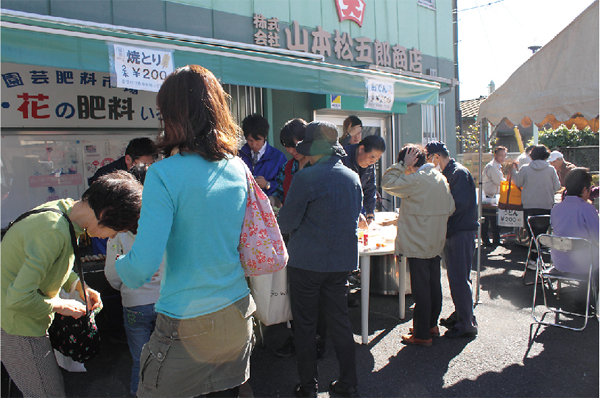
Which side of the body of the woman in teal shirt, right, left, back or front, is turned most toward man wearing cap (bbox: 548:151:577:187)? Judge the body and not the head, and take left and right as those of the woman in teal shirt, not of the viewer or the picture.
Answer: right

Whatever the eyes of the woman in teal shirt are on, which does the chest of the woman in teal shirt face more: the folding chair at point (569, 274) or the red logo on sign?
the red logo on sign

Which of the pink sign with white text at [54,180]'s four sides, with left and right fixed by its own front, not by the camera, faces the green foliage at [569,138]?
left

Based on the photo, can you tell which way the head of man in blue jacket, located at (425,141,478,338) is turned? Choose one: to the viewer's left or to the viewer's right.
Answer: to the viewer's left

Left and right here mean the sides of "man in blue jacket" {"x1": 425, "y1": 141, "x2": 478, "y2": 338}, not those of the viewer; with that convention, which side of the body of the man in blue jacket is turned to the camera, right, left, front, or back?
left

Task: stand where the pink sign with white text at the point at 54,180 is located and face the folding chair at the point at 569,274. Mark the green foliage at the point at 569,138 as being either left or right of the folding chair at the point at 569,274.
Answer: left

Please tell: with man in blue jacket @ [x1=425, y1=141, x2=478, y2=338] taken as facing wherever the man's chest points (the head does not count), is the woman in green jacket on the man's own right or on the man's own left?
on the man's own left

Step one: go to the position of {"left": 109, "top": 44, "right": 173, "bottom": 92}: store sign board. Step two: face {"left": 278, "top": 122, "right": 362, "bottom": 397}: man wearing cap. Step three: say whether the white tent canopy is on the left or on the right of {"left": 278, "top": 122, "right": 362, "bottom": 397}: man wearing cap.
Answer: left

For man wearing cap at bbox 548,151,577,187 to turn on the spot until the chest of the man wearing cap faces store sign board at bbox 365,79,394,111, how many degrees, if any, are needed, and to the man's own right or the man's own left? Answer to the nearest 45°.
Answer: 0° — they already face it

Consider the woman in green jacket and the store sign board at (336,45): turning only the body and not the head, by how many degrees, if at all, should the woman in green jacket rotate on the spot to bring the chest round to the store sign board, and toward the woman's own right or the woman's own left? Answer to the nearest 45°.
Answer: approximately 45° to the woman's own left

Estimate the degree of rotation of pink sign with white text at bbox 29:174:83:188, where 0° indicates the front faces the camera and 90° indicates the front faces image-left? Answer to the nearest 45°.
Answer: approximately 0°

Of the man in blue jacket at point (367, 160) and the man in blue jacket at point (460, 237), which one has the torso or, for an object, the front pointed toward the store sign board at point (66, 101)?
the man in blue jacket at point (460, 237)

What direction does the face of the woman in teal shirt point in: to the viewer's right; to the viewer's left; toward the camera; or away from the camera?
away from the camera

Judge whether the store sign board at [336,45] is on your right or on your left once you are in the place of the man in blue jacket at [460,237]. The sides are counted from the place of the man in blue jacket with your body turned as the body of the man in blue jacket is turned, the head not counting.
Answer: on your right

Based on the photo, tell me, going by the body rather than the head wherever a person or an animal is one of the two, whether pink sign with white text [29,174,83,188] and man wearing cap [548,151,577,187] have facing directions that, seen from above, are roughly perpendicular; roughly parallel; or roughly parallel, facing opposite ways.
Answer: roughly perpendicular
